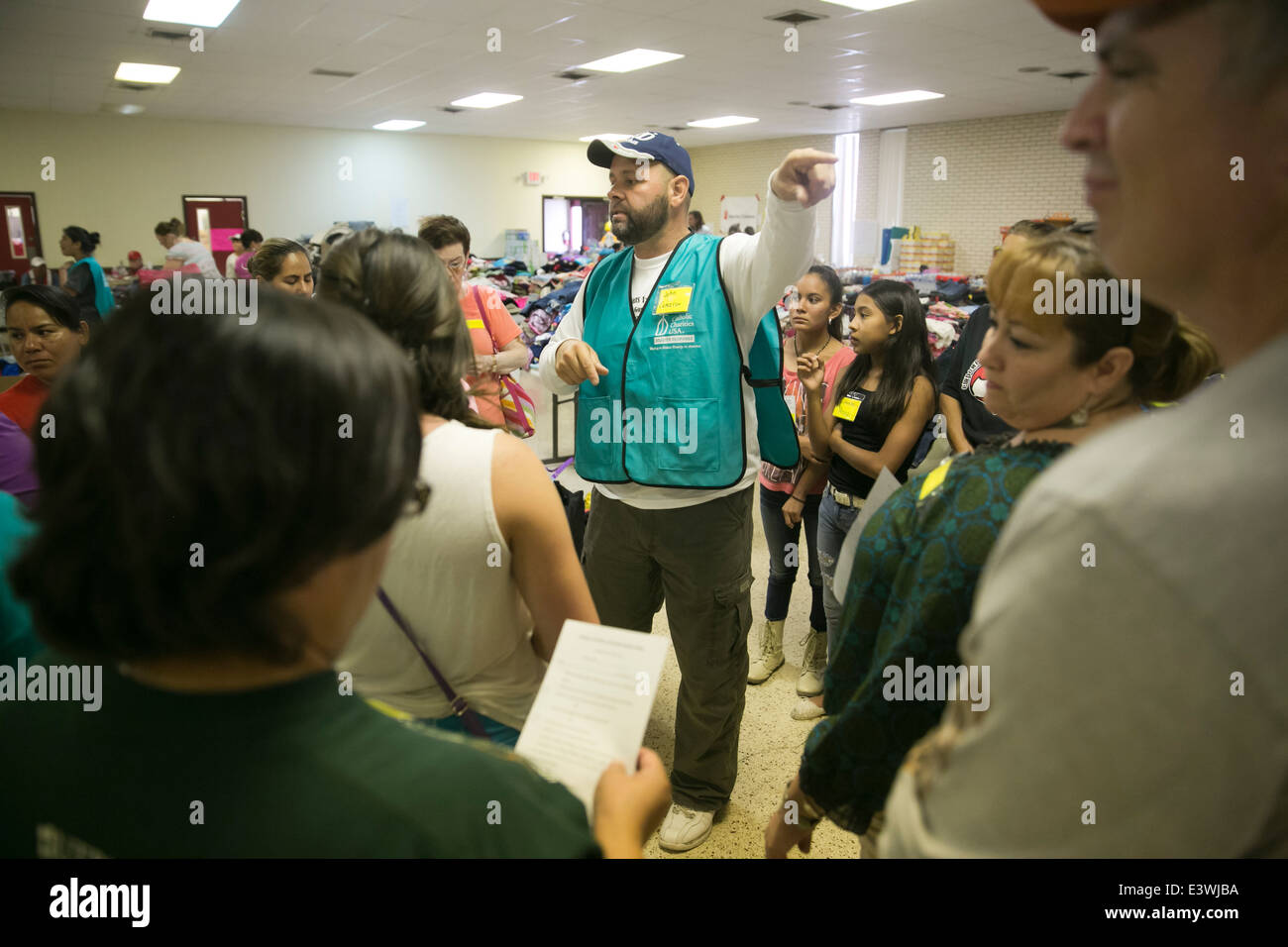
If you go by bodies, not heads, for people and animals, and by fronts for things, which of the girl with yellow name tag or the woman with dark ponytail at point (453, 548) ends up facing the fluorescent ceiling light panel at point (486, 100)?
the woman with dark ponytail

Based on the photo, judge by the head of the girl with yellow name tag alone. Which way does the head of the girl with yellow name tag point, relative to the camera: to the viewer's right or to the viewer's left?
to the viewer's left

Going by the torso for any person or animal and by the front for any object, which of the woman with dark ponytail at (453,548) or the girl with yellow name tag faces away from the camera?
the woman with dark ponytail

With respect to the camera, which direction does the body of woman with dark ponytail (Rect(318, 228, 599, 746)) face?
away from the camera

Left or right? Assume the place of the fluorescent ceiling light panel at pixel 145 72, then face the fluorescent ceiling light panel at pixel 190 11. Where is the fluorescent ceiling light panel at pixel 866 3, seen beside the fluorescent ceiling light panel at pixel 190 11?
left

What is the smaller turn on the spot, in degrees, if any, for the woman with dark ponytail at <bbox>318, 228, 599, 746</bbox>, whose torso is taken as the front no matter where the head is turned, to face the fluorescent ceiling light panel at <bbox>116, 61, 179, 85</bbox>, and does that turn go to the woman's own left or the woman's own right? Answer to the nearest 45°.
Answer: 0° — they already face it

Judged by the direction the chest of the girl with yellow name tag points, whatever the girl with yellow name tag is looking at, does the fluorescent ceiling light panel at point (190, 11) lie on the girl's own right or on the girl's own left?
on the girl's own right

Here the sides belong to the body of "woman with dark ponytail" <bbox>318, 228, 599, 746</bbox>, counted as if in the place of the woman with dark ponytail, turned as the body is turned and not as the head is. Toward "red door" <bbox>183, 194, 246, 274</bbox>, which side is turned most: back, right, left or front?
front

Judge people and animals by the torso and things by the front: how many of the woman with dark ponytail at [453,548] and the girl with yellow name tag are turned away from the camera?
1

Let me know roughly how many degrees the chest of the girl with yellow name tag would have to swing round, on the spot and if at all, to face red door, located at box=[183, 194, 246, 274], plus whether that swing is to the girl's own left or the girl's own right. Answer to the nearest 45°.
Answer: approximately 90° to the girl's own right

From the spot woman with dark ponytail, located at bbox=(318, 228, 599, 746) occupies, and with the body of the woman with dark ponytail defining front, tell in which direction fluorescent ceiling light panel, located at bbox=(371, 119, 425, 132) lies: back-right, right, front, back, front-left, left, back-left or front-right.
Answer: front

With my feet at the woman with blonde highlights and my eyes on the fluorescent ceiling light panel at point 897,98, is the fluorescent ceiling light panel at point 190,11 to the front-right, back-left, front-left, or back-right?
front-left

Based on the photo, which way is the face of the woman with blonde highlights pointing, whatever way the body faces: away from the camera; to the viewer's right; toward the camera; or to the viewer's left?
to the viewer's left
